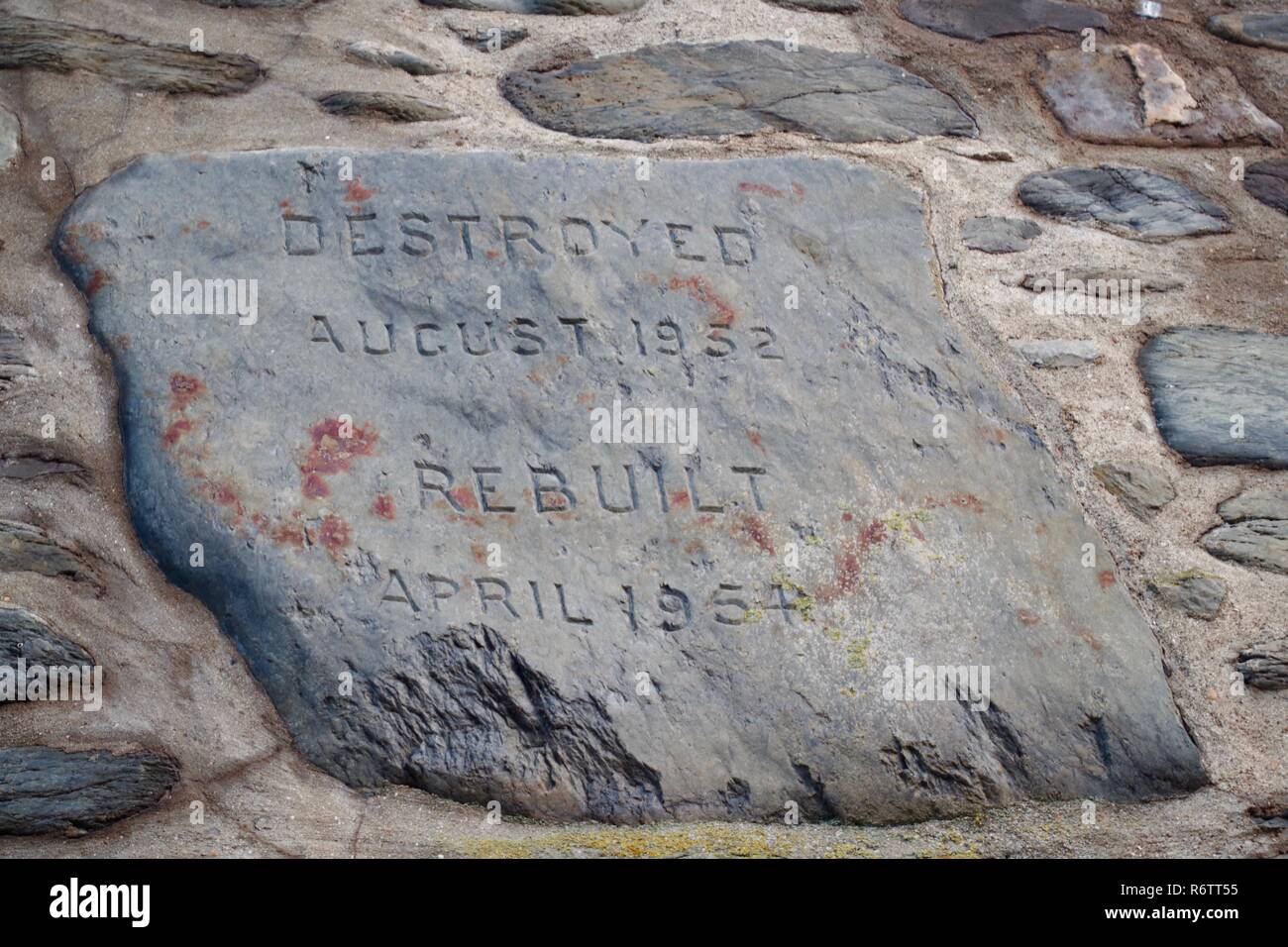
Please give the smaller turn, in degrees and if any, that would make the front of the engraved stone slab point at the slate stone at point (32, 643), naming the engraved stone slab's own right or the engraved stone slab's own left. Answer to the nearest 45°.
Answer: approximately 45° to the engraved stone slab's own right

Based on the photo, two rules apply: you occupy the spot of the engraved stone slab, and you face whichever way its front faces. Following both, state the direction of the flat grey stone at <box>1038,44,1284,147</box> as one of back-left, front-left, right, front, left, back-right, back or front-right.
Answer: back-left

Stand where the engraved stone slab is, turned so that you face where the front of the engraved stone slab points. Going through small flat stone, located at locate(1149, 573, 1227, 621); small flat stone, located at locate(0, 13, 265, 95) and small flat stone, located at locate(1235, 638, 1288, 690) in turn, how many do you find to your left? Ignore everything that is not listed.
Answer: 2

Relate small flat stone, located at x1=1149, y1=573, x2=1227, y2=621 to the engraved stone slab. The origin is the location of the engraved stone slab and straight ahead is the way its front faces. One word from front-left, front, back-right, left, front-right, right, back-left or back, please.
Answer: left

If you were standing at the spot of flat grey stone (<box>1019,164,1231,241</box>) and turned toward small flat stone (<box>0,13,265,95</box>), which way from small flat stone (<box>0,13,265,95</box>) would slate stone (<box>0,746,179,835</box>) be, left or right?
left

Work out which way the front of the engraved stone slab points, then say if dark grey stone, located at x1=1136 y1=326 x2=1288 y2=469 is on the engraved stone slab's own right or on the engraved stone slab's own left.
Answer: on the engraved stone slab's own left

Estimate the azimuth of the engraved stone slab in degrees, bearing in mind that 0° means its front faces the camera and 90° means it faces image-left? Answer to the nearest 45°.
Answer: approximately 0°
